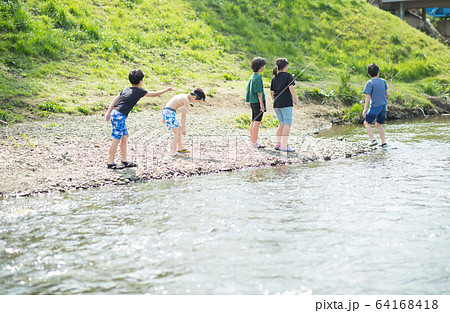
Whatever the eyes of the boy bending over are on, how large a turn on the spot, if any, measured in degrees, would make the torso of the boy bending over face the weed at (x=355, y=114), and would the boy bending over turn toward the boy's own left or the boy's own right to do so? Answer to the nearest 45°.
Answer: approximately 45° to the boy's own left

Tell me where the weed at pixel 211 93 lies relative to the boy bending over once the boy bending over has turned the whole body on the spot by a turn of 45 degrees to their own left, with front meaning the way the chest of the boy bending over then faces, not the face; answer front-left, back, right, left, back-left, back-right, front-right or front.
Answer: front-left

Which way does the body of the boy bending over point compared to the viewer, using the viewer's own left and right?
facing to the right of the viewer

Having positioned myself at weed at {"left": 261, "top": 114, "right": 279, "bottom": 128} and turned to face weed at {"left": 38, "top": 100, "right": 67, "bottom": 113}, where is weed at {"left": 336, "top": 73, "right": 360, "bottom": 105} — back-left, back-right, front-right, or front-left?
back-right

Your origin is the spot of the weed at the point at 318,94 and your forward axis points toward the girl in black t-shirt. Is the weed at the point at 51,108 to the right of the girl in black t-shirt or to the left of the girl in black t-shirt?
right

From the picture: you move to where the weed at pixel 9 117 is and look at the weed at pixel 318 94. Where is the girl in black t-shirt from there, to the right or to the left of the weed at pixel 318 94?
right

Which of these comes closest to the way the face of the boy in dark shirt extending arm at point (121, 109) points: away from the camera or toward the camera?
away from the camera

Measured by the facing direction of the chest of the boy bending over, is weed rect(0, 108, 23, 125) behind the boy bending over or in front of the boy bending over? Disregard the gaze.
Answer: behind

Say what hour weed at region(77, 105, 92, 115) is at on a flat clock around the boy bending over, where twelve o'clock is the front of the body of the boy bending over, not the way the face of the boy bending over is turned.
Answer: The weed is roughly at 8 o'clock from the boy bending over.
